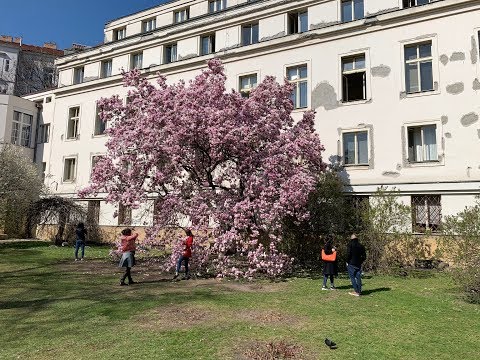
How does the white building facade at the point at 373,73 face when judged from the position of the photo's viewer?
facing the viewer and to the left of the viewer

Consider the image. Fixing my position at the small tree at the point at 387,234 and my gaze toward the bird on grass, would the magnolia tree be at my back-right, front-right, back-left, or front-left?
front-right

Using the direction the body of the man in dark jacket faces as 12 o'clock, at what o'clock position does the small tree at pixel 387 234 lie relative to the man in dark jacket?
The small tree is roughly at 2 o'clock from the man in dark jacket.

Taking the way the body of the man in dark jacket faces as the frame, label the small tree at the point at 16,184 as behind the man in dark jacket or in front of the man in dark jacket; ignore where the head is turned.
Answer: in front

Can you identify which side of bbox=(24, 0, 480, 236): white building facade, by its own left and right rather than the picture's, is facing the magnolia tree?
front

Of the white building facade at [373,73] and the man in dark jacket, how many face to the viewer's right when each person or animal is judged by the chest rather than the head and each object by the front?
0

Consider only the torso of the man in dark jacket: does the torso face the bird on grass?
no

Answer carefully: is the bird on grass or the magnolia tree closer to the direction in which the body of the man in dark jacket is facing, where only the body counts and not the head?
the magnolia tree

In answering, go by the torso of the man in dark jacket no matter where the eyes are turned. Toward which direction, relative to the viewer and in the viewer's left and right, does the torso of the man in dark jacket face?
facing away from the viewer and to the left of the viewer
